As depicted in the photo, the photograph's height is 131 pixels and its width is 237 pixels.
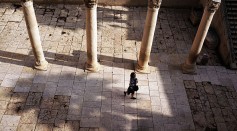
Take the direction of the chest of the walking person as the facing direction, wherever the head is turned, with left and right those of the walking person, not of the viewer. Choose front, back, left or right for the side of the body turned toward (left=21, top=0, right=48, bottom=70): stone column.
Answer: back

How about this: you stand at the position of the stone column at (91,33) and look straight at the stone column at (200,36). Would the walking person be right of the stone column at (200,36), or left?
right

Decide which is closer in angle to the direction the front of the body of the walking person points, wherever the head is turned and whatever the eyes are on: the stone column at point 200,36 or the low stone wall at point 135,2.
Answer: the stone column

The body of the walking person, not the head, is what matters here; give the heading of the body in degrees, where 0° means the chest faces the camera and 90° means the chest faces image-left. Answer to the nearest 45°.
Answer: approximately 270°

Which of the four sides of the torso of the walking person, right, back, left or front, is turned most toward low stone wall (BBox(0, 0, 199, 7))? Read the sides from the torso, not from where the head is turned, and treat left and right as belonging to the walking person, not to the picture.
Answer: left

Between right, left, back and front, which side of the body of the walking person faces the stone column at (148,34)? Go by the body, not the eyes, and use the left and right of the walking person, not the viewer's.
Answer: left
